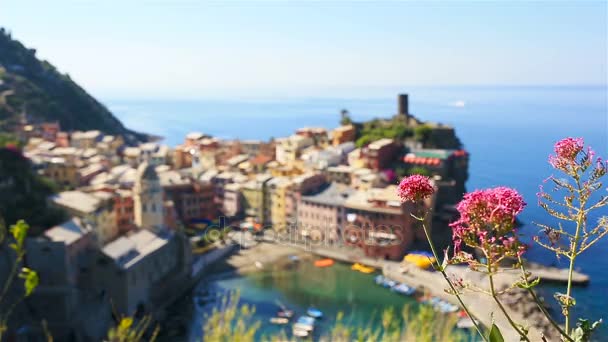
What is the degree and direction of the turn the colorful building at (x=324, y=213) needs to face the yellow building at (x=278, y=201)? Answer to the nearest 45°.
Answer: approximately 135° to its right

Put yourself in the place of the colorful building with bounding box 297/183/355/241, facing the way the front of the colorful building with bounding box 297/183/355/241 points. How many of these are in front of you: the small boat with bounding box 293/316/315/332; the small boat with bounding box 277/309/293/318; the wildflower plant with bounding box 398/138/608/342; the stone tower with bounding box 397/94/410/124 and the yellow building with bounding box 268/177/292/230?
3

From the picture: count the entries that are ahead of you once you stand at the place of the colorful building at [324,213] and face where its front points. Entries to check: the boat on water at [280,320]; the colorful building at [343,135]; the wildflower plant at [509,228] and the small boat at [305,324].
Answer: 3

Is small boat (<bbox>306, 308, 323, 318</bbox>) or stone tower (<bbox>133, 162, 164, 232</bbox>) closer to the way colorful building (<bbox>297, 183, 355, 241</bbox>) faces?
the small boat

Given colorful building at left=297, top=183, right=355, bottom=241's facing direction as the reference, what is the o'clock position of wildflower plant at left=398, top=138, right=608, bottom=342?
The wildflower plant is roughly at 12 o'clock from the colorful building.

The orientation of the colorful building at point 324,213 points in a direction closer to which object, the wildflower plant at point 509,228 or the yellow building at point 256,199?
the wildflower plant

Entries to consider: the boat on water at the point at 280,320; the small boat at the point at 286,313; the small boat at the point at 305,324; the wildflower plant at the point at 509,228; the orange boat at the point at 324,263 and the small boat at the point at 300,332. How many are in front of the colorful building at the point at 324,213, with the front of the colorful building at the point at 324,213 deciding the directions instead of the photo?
6

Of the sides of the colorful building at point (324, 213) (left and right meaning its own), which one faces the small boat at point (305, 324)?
front

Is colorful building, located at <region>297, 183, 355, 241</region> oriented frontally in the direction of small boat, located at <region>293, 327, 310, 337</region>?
yes

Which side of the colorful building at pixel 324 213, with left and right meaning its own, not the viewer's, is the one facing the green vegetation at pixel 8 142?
right

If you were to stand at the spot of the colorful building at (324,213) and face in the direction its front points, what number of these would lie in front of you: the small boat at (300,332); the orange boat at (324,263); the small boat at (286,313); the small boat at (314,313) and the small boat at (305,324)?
5

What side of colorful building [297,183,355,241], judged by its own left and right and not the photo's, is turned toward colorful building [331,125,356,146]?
back

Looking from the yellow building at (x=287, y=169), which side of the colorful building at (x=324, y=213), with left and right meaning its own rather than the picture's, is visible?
back

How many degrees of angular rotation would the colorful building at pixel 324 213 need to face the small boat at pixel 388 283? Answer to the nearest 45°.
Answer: approximately 45° to its left

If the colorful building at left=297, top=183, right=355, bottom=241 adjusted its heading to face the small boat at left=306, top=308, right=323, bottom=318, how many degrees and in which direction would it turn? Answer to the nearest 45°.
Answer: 0° — it already faces it

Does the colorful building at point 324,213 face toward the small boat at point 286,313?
yes

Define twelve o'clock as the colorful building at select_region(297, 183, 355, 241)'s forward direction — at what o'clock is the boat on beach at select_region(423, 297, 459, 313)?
The boat on beach is roughly at 11 o'clock from the colorful building.

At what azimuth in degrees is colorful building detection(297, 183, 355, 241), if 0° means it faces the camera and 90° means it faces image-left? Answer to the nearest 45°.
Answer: approximately 0°
